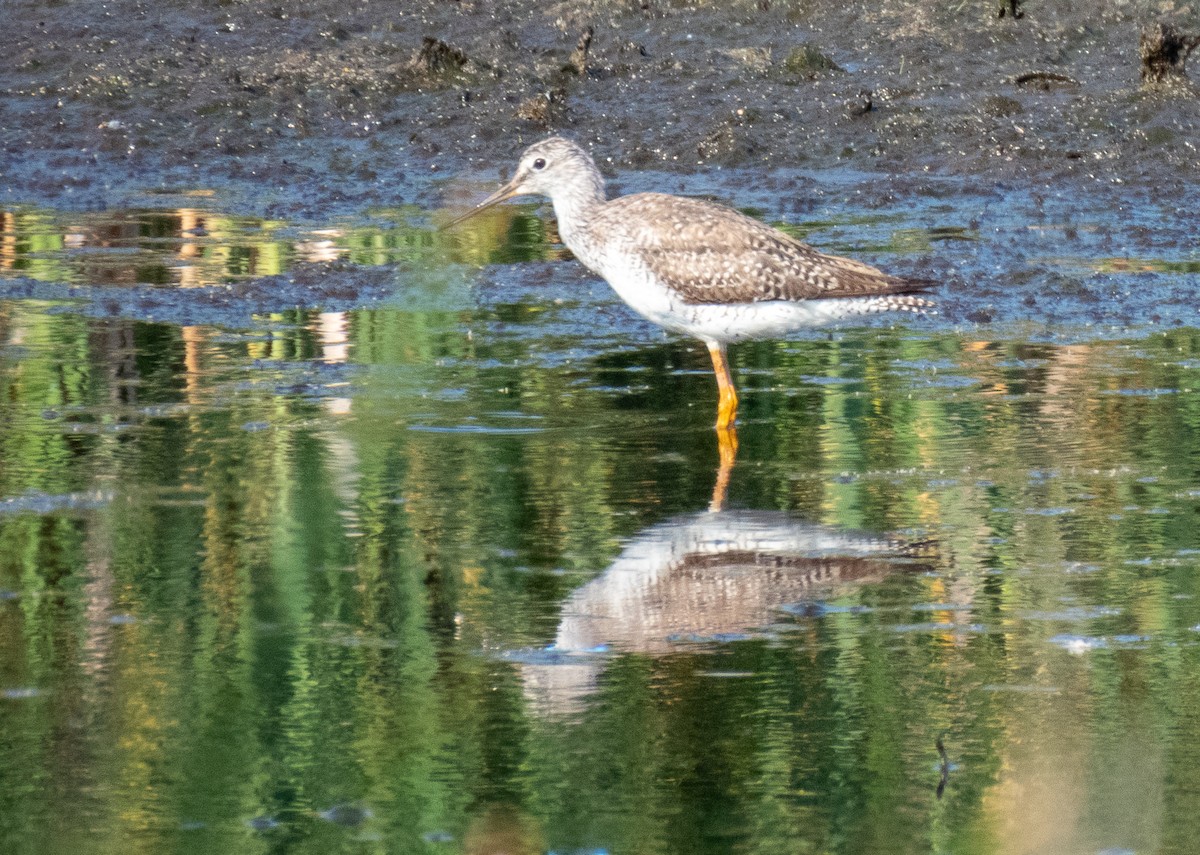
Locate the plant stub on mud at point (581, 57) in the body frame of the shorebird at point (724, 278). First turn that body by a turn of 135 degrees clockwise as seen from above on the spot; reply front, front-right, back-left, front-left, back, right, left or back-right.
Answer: front-left

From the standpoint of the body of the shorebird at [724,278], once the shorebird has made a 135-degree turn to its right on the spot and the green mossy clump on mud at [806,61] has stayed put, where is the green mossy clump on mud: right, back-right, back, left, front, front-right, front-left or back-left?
front-left

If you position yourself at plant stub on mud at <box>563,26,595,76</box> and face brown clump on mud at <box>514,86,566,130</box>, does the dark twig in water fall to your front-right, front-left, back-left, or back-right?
front-left

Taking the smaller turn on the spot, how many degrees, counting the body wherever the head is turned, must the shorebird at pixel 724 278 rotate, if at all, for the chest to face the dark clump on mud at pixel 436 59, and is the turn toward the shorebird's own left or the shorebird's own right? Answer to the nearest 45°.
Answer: approximately 90° to the shorebird's own right

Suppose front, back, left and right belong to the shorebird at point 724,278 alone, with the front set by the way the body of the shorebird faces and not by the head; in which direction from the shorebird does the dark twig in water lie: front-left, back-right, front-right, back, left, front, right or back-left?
left

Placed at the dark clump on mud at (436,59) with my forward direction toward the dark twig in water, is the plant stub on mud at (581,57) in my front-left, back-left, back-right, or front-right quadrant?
front-left

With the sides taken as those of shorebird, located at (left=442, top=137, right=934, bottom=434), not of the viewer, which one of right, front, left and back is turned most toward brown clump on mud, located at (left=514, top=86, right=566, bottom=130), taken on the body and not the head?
right

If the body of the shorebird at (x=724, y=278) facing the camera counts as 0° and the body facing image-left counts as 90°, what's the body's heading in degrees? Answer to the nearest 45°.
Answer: approximately 90°
